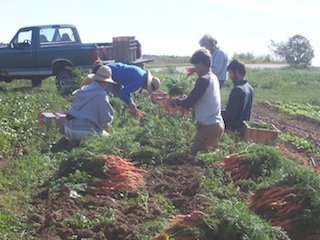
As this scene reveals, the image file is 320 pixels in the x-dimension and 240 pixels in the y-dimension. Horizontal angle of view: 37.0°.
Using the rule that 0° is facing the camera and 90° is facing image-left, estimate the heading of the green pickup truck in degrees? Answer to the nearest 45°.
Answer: approximately 90°

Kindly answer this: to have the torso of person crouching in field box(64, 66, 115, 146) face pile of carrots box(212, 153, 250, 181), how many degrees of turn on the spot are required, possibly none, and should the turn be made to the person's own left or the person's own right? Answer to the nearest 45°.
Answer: approximately 90° to the person's own right

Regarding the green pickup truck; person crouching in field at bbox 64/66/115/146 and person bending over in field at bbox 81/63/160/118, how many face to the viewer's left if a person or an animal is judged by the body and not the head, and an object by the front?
1

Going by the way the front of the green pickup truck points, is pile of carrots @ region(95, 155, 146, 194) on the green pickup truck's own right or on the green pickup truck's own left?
on the green pickup truck's own left

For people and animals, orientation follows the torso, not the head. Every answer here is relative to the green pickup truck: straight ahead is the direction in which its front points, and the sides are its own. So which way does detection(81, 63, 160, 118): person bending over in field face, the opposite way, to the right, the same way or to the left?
the opposite way

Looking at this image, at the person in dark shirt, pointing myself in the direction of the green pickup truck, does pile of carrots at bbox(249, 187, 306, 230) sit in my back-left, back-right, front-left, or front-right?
back-left

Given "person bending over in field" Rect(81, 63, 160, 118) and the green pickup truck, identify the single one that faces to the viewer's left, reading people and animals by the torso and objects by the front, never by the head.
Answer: the green pickup truck

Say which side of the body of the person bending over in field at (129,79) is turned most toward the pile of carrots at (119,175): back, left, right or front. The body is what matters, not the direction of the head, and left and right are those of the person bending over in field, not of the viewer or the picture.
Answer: right

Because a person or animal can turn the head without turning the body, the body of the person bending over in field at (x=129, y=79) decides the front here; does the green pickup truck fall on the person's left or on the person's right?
on the person's left

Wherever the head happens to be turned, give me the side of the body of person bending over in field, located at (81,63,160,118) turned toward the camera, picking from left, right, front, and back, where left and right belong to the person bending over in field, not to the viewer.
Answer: right

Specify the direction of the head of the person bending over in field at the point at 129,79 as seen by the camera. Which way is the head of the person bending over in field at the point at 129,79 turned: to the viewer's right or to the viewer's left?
to the viewer's right

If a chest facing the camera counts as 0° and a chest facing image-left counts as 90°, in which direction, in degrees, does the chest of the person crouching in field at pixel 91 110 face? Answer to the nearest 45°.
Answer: approximately 225°
